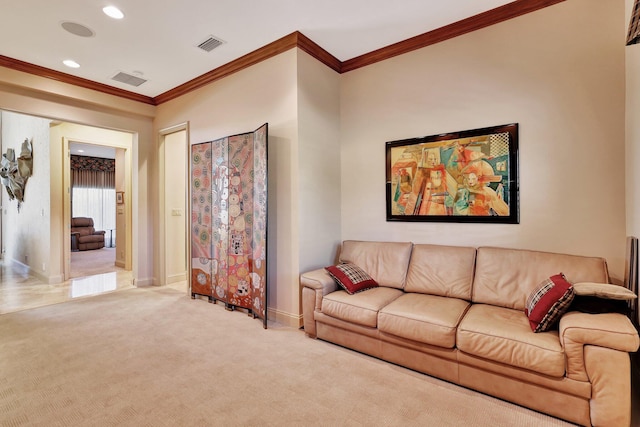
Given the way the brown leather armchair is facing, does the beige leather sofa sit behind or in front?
in front

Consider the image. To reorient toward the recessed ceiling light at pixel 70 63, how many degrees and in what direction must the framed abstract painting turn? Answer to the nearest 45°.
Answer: approximately 45° to its right

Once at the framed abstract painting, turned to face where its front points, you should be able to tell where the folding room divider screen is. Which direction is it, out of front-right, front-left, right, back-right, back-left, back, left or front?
front-right

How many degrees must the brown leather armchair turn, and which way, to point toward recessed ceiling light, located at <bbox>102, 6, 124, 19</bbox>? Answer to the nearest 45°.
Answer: approximately 45° to its right

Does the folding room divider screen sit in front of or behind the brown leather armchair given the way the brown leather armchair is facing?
in front

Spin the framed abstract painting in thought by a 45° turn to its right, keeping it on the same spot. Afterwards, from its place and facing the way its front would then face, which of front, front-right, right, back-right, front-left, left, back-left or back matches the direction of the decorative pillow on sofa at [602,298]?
back-left

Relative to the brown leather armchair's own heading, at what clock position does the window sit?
The window is roughly at 8 o'clock from the brown leather armchair.

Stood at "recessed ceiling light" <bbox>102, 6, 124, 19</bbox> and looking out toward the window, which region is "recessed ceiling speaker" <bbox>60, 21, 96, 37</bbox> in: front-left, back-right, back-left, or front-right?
front-left

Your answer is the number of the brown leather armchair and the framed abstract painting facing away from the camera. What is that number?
0

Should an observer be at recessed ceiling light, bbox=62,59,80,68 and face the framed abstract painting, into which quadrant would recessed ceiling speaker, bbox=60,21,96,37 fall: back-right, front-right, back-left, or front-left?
front-right

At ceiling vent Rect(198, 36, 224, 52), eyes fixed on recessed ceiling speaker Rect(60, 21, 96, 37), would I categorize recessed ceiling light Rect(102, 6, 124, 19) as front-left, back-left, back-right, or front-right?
front-left

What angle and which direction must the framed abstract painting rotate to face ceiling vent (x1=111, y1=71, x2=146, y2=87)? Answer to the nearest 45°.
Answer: approximately 45° to its right

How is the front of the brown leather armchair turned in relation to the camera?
facing the viewer and to the right of the viewer

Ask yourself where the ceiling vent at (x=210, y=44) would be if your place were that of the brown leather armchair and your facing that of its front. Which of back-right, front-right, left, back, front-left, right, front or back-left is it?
front-right

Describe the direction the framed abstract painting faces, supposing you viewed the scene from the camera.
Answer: facing the viewer and to the left of the viewer
